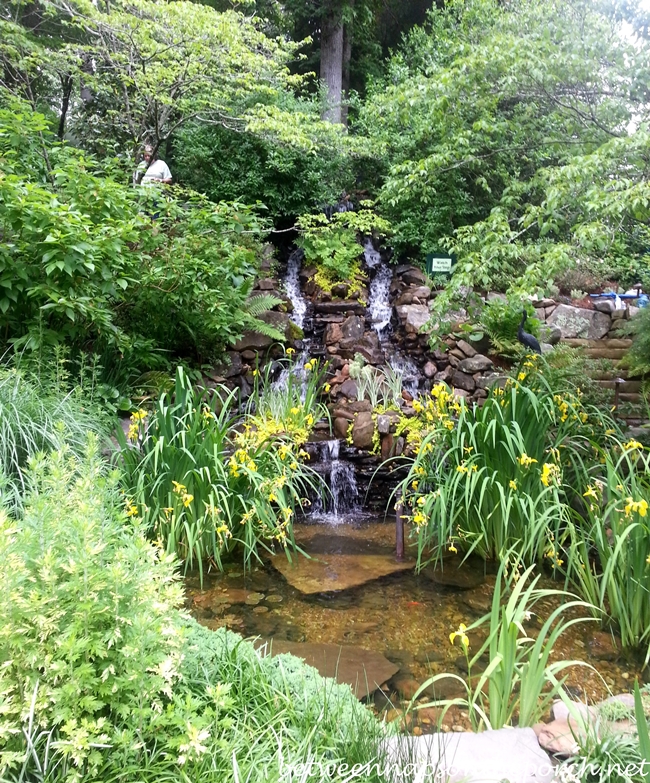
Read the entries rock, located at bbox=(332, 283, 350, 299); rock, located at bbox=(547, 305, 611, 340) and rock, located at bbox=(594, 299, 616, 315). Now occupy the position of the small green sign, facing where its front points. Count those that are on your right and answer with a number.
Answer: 1

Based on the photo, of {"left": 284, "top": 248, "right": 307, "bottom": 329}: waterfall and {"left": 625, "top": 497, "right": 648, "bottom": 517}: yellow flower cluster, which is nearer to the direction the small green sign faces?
the yellow flower cluster

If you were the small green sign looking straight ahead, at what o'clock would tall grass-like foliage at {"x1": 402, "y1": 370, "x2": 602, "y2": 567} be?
The tall grass-like foliage is roughly at 12 o'clock from the small green sign.

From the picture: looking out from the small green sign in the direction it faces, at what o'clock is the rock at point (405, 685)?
The rock is roughly at 12 o'clock from the small green sign.

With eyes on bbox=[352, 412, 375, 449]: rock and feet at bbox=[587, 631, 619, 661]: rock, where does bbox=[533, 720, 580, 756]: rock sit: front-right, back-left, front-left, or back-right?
back-left
